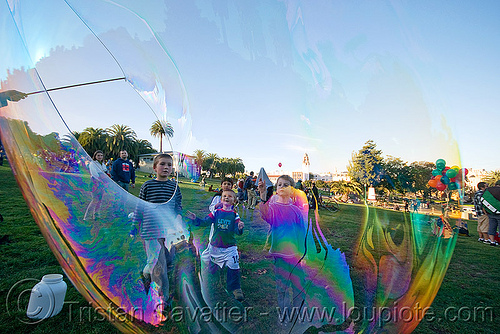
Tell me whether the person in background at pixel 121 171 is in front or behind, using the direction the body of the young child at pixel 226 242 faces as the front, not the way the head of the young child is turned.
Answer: behind

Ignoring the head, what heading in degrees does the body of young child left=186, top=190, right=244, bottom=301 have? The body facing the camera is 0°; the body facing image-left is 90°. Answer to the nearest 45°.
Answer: approximately 0°

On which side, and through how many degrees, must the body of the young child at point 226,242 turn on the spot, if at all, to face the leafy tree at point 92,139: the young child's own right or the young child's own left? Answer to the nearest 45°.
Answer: approximately 90° to the young child's own right

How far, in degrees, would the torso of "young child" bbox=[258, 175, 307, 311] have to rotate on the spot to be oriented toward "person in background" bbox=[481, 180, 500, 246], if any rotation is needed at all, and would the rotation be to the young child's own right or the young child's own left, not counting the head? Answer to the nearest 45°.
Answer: approximately 135° to the young child's own left

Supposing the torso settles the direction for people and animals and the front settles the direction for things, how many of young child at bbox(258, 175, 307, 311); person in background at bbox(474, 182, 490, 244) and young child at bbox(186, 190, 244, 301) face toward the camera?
2
